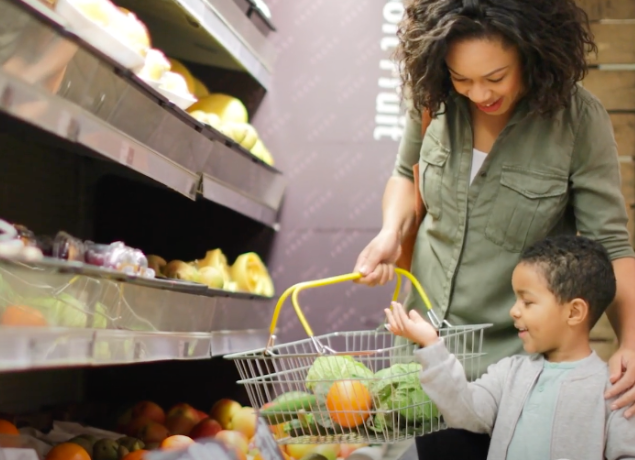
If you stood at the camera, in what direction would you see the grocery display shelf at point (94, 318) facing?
facing the viewer and to the right of the viewer

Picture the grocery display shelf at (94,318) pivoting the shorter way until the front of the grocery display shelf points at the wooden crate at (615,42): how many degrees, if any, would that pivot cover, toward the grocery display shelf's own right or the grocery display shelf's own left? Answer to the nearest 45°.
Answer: approximately 90° to the grocery display shelf's own left

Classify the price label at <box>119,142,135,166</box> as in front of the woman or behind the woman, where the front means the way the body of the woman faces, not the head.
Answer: in front

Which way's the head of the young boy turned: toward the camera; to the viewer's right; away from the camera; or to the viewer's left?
to the viewer's left

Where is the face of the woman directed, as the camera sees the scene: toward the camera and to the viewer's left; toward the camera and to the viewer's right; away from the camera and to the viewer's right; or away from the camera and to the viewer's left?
toward the camera and to the viewer's left

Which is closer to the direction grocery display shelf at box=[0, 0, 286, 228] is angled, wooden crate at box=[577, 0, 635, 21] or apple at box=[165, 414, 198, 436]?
the wooden crate

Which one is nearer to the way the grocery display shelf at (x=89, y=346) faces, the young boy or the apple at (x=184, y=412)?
the young boy

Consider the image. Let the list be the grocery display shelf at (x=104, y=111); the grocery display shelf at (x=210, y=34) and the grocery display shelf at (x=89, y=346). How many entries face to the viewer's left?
0

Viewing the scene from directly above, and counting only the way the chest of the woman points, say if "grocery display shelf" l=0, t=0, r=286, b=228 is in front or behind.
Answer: in front

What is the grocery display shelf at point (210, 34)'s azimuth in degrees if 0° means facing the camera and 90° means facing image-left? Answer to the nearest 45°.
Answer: approximately 315°

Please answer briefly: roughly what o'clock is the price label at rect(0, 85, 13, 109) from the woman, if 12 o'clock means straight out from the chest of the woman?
The price label is roughly at 12 o'clock from the woman.
